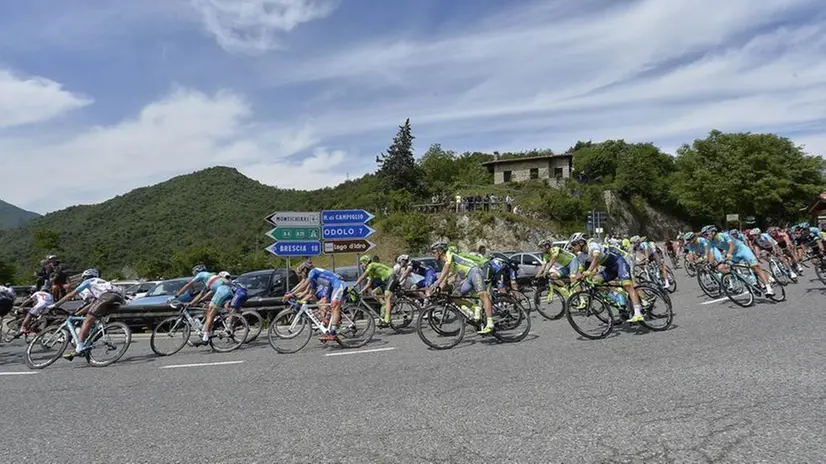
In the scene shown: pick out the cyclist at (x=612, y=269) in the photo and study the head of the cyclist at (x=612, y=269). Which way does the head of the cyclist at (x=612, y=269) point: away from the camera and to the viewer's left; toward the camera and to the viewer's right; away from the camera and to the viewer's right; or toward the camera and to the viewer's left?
toward the camera and to the viewer's left

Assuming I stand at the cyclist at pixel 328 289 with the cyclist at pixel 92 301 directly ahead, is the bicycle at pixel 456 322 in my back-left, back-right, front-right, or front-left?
back-left

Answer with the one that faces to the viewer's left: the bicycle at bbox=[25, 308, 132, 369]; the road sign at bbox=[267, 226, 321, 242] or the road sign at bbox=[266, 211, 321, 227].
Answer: the bicycle

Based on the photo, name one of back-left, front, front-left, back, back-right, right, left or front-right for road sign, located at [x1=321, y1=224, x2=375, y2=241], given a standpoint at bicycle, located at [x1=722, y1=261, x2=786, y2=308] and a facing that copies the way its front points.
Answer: front-right

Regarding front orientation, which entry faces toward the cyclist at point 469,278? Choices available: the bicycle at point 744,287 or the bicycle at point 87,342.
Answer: the bicycle at point 744,287

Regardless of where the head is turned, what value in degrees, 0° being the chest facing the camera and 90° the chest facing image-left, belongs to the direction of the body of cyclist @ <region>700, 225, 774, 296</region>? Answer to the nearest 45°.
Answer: approximately 45°

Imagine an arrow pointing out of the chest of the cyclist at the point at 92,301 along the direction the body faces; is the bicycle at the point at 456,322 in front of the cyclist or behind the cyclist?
behind

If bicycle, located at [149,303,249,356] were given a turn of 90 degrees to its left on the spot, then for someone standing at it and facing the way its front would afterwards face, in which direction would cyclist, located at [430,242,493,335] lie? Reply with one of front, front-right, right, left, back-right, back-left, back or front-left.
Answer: front-left

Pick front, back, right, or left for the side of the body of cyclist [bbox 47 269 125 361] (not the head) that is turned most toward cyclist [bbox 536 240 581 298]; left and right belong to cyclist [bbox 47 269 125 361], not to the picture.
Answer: back

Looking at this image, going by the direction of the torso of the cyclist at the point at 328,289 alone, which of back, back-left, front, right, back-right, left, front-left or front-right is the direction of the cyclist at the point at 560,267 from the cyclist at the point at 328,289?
back

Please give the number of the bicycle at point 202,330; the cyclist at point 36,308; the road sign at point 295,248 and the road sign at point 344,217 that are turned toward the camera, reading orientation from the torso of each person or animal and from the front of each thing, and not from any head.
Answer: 2

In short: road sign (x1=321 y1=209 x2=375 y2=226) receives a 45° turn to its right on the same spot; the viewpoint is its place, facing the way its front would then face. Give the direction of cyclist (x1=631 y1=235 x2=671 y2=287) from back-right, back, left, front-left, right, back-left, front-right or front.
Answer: back-left

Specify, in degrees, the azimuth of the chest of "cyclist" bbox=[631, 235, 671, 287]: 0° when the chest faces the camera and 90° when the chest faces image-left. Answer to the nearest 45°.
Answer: approximately 45°

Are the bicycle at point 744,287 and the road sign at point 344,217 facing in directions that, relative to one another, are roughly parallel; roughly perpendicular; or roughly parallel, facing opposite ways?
roughly perpendicular

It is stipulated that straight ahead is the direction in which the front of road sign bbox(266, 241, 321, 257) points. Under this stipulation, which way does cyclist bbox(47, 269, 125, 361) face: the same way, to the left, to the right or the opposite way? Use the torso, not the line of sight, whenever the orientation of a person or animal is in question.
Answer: to the right

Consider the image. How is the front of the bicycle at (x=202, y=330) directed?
to the viewer's left
